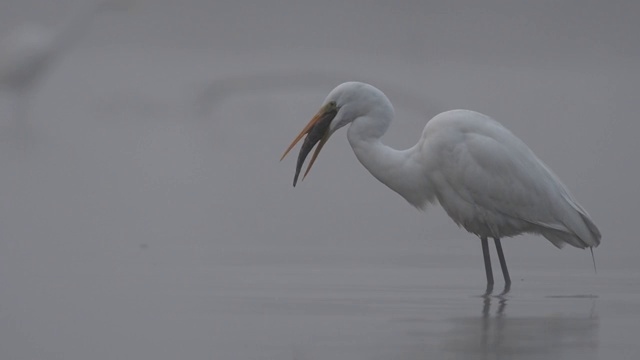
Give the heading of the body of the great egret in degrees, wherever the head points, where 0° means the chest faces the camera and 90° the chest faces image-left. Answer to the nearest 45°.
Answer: approximately 90°
